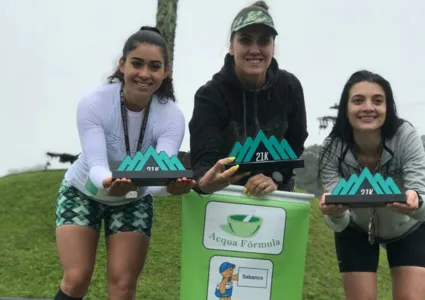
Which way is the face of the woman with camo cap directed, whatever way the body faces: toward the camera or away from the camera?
toward the camera

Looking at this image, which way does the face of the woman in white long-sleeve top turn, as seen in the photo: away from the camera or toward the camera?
toward the camera

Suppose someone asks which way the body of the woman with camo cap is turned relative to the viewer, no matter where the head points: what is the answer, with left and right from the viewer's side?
facing the viewer

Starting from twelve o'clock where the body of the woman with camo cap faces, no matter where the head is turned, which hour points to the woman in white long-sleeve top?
The woman in white long-sleeve top is roughly at 3 o'clock from the woman with camo cap.
